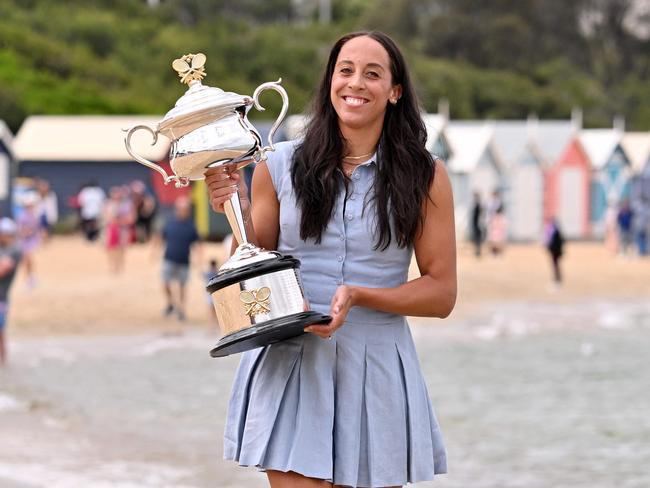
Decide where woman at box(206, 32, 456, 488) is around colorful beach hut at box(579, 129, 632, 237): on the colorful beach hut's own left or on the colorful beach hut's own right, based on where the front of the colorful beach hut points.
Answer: on the colorful beach hut's own right

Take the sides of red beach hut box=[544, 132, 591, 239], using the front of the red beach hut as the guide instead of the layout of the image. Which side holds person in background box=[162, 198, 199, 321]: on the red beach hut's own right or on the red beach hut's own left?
on the red beach hut's own right

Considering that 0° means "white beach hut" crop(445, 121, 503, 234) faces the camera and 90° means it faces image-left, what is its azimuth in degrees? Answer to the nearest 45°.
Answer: approximately 315°

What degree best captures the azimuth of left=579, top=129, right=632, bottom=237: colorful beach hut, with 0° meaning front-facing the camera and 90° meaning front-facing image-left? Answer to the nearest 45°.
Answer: approximately 315°

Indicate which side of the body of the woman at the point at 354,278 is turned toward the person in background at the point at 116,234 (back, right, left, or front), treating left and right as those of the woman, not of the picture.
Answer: back

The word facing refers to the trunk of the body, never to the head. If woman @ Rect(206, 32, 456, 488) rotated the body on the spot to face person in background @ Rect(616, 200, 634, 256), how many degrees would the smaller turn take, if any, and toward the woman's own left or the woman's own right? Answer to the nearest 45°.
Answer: approximately 180°

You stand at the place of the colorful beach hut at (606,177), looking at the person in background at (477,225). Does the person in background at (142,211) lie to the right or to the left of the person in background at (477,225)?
right

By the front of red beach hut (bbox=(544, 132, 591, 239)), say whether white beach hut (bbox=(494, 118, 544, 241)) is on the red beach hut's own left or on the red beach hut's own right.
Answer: on the red beach hut's own right
